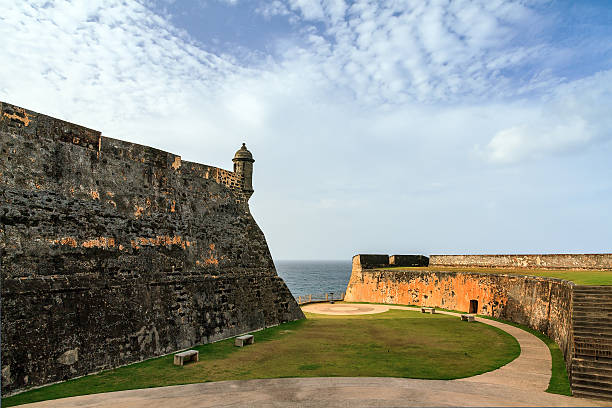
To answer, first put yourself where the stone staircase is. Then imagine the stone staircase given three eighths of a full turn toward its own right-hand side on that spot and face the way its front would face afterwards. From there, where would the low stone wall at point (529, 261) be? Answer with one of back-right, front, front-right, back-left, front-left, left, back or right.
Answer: front-right

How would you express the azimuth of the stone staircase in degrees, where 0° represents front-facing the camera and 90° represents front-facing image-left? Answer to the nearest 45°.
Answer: approximately 0°

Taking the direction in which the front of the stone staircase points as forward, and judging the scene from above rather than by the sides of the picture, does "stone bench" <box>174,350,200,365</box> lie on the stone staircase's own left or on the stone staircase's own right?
on the stone staircase's own right

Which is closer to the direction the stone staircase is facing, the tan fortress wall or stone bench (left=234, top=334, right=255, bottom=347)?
the stone bench

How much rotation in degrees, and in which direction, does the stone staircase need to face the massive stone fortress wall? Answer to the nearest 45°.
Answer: approximately 45° to its right

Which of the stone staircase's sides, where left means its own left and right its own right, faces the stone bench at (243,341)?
right
